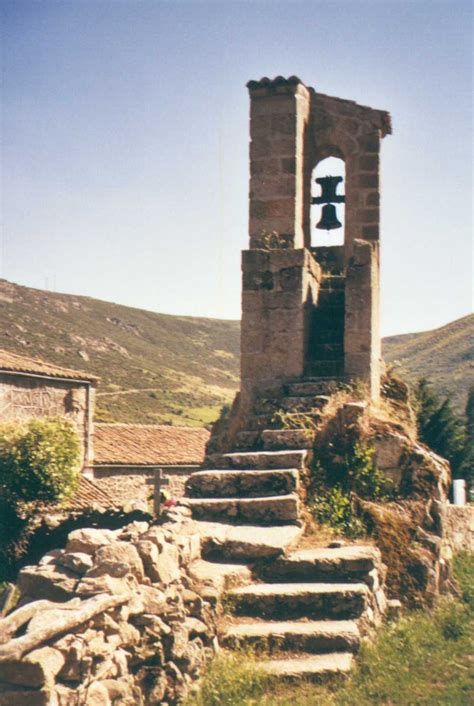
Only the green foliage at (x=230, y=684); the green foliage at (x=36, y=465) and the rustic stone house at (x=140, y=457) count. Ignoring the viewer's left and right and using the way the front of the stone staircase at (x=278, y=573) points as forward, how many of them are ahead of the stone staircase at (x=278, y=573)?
1

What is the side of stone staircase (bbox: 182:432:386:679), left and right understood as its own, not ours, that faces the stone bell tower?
back

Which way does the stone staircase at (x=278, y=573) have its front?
toward the camera

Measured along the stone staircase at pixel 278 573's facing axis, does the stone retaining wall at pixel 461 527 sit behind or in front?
behind

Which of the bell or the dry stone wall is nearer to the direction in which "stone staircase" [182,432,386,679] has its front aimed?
the dry stone wall

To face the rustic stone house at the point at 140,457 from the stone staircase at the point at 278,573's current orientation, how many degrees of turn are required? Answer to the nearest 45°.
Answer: approximately 180°

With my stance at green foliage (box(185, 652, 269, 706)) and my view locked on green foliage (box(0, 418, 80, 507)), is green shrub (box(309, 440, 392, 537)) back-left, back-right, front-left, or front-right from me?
front-right

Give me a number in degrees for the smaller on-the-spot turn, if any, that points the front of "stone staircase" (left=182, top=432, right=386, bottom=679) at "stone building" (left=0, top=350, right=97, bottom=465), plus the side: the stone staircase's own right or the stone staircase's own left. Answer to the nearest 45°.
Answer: approximately 180°

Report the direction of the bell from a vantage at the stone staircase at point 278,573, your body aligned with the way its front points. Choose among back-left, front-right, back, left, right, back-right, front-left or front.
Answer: back

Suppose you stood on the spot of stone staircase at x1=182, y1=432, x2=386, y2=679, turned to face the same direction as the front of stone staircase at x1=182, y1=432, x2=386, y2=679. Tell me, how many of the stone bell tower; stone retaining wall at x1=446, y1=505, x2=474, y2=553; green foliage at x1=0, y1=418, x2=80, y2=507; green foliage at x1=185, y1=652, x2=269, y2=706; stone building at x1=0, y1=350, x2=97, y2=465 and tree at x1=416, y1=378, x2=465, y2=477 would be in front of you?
1

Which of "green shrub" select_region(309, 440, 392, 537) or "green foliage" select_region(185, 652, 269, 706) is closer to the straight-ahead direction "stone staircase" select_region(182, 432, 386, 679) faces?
the green foliage

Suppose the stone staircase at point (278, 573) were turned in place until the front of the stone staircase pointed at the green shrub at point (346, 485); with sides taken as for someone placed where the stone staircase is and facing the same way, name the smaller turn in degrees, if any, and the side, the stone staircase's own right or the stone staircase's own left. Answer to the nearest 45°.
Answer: approximately 180°
